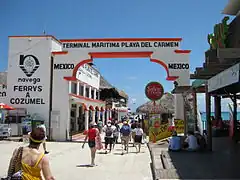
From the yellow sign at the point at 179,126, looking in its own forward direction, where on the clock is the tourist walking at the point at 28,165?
The tourist walking is roughly at 12 o'clock from the yellow sign.

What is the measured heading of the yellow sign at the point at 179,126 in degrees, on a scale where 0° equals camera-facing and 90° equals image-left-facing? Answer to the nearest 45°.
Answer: approximately 0°

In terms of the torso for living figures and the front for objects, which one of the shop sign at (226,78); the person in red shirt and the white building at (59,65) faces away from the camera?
the person in red shirt

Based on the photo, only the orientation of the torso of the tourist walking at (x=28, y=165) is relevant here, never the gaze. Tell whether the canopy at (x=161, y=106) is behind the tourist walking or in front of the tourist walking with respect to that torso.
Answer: in front

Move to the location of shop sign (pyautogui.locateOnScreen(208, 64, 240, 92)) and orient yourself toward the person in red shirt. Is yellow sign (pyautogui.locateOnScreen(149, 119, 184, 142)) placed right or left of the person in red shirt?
right

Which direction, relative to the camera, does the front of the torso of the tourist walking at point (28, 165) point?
away from the camera

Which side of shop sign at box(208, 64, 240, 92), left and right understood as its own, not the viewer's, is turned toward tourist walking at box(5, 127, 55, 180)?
front

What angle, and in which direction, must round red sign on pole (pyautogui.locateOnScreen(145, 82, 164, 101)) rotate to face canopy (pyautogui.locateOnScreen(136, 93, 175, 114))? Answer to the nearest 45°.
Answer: approximately 180°

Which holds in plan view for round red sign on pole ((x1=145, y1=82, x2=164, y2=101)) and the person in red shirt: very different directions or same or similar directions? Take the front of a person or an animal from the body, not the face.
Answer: very different directions

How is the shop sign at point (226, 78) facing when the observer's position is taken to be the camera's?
facing the viewer and to the left of the viewer

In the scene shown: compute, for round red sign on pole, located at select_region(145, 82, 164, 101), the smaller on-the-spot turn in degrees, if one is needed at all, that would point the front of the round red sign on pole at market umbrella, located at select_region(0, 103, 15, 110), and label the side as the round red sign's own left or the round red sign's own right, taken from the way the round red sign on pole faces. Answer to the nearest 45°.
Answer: approximately 90° to the round red sign's own right

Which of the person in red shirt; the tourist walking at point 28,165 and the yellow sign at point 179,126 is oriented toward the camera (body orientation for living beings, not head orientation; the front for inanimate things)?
the yellow sign

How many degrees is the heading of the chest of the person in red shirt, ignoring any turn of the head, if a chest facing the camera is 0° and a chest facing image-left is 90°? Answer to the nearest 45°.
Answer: approximately 180°

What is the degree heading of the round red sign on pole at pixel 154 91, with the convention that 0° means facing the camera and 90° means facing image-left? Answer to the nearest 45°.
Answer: approximately 0°

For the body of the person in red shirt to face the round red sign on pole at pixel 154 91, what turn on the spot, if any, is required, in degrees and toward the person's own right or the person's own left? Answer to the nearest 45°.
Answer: approximately 45° to the person's own right
